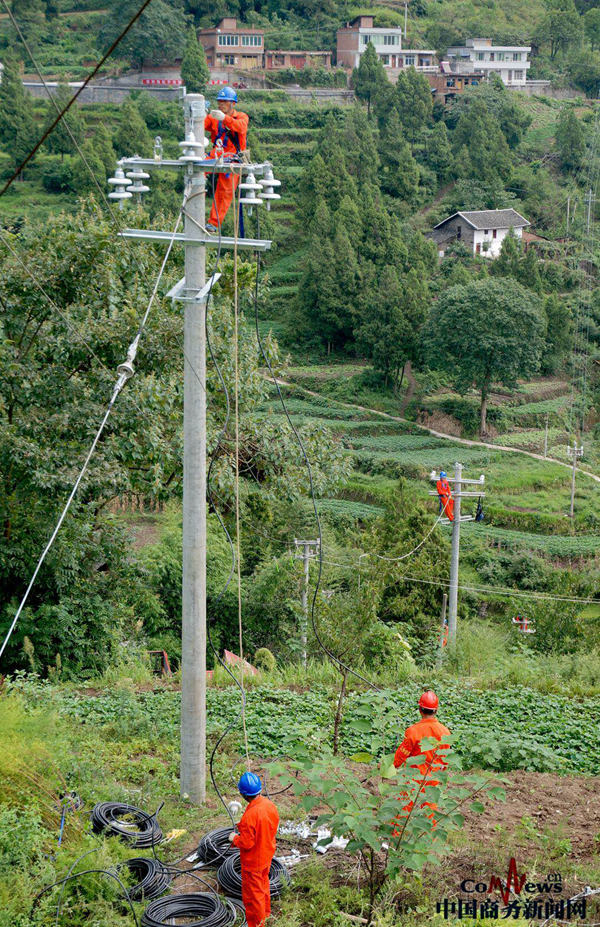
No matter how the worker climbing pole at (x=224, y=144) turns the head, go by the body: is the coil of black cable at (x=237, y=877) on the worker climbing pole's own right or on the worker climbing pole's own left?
on the worker climbing pole's own left

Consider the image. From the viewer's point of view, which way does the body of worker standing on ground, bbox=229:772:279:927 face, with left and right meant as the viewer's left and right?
facing away from the viewer and to the left of the viewer

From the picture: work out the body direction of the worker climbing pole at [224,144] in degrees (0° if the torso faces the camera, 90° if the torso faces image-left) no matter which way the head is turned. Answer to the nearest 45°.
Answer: approximately 45°

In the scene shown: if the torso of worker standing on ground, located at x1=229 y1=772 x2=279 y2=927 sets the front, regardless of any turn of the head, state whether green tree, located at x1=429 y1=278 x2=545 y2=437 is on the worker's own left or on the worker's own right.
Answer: on the worker's own right

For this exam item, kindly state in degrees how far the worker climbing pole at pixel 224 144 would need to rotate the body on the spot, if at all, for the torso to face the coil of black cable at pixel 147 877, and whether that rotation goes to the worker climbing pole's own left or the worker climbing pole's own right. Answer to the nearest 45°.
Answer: approximately 45° to the worker climbing pole's own left
